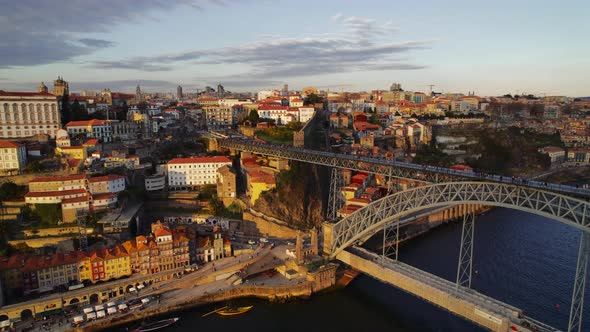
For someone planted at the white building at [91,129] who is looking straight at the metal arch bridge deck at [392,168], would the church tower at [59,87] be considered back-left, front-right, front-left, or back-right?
back-left

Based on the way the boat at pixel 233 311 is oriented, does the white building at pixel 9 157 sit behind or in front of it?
behind

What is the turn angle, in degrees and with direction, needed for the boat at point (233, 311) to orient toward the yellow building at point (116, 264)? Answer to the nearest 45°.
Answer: approximately 135° to its left

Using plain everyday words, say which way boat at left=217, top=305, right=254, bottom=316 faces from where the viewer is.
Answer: facing to the right of the viewer

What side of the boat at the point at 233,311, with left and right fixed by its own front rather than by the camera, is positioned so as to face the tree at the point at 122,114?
left

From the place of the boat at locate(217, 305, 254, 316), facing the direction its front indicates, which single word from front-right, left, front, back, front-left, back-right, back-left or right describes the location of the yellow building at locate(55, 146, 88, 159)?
back-left

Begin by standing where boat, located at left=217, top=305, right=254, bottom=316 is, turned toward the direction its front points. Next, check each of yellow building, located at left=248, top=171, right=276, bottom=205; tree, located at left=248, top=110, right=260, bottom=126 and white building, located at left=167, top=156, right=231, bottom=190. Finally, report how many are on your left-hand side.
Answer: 3

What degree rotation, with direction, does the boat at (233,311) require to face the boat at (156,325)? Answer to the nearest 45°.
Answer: approximately 180°
